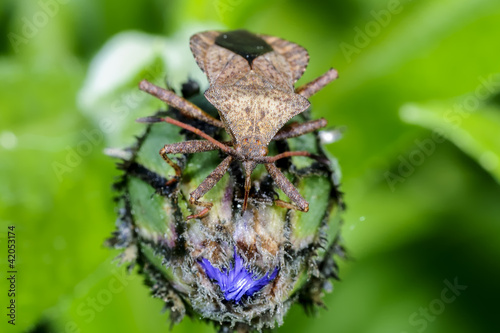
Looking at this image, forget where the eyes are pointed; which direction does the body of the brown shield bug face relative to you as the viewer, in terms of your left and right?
facing the viewer
